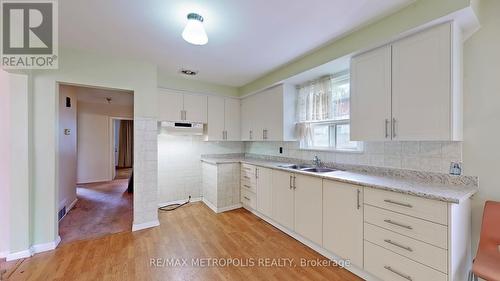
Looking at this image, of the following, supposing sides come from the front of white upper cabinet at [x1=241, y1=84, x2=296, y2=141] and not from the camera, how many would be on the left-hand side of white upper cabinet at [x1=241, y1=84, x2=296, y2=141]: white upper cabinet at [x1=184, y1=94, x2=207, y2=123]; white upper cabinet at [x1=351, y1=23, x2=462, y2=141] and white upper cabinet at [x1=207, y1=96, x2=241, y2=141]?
1

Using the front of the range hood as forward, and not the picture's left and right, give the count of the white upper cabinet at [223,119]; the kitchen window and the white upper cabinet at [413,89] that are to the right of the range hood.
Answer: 0

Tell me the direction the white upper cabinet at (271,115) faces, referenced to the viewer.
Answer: facing the viewer and to the left of the viewer

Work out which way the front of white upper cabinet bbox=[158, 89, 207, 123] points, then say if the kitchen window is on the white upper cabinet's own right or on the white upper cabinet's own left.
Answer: on the white upper cabinet's own left

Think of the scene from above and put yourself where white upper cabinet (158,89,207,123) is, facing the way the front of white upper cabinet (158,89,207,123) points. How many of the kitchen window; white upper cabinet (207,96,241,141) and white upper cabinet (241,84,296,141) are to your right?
0

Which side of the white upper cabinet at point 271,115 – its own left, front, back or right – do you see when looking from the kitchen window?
left

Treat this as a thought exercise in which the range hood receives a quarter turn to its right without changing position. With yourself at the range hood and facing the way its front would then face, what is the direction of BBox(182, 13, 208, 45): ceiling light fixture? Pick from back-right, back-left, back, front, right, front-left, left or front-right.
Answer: left

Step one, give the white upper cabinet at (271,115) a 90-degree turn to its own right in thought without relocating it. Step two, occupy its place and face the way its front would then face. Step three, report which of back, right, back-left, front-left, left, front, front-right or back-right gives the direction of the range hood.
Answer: front-left

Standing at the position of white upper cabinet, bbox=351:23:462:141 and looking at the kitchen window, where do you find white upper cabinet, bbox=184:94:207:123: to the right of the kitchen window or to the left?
left

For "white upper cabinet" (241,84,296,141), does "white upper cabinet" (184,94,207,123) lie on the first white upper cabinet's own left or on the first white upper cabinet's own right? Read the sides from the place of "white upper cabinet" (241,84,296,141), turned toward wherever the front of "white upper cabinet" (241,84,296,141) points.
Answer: on the first white upper cabinet's own right

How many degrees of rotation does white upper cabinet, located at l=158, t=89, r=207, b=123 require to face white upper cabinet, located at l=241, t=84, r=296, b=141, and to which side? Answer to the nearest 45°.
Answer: approximately 45° to its left

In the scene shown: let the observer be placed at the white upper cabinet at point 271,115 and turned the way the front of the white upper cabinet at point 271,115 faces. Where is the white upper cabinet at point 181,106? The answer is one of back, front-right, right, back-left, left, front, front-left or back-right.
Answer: front-right

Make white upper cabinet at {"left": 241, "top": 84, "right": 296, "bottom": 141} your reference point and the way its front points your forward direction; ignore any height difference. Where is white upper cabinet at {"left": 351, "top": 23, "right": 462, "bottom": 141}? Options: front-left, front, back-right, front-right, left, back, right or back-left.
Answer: left

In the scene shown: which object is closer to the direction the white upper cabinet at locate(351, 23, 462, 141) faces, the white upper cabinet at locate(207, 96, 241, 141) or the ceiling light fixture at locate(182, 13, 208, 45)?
the ceiling light fixture

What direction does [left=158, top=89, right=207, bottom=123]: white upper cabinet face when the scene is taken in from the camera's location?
facing the viewer

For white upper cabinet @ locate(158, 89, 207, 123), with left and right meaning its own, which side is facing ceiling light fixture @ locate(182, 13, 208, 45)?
front
